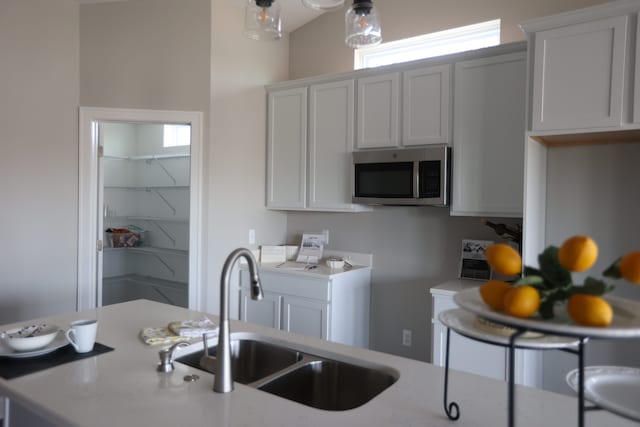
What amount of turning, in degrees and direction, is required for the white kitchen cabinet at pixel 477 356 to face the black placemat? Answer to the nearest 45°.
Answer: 0° — it already faces it

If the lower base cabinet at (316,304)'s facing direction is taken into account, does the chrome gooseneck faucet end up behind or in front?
in front

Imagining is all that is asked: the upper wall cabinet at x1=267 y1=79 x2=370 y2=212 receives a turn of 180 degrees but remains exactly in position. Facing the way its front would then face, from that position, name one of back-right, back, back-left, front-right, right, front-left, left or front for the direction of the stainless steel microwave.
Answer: right

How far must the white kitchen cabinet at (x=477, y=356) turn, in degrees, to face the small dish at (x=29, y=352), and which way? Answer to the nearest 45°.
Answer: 0° — it already faces it

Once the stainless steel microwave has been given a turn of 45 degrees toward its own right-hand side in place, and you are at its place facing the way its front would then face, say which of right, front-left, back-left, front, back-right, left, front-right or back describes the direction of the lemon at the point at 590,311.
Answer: left

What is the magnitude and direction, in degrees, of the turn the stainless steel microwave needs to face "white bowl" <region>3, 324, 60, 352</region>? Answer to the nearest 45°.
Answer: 0° — it already faces it

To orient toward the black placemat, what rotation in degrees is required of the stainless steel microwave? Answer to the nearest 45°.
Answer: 0° — it already faces it

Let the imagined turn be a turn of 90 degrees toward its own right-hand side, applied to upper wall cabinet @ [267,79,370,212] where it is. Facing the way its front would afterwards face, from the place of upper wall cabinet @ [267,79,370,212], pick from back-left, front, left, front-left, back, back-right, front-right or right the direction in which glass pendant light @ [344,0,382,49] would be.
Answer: back-left

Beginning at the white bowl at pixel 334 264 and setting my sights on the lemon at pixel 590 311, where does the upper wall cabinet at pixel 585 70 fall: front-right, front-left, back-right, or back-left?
front-left

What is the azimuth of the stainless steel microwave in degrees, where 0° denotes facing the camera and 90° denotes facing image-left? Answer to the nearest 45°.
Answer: approximately 45°

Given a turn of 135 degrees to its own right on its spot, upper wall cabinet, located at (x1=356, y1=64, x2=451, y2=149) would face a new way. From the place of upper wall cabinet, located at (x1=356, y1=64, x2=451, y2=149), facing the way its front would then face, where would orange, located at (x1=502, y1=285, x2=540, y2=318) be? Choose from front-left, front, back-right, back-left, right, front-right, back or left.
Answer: back

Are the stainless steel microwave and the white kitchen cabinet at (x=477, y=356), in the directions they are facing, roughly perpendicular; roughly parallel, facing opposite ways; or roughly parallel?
roughly parallel

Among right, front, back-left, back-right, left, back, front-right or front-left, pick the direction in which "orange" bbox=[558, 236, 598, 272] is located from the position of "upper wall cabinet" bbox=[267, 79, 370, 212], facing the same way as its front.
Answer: front-left

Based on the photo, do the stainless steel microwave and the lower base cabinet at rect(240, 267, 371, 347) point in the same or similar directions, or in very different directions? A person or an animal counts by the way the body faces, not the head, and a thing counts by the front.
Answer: same or similar directions

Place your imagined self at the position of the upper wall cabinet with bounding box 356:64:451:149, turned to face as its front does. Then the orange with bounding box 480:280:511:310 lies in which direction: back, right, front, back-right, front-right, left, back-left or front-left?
front-left

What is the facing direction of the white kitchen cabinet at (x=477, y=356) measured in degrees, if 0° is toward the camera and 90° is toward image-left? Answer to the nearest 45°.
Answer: approximately 45°
